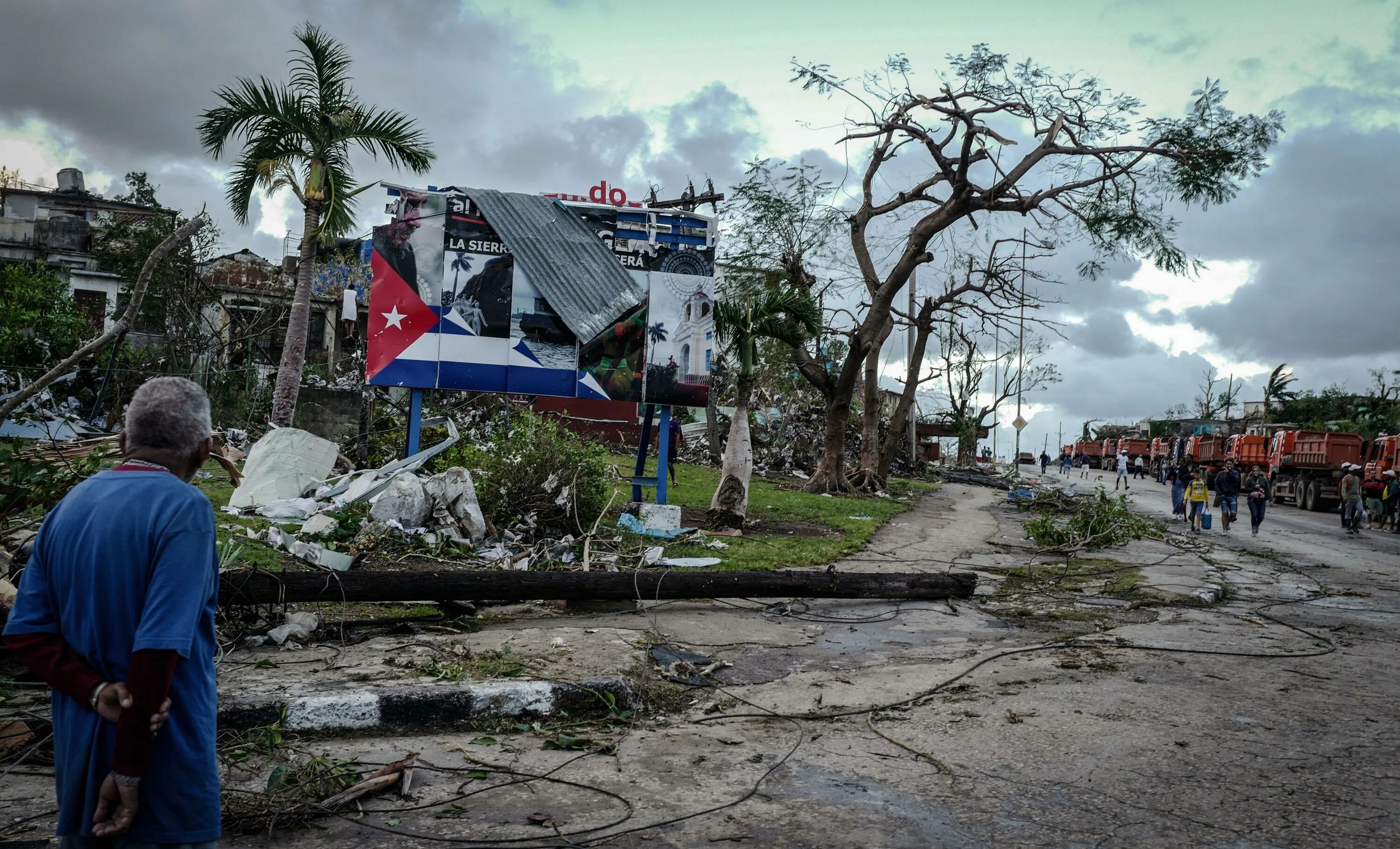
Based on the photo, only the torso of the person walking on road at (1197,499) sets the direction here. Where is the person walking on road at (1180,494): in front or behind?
behind

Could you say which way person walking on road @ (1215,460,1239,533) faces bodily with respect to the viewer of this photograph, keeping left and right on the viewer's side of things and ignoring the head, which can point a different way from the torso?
facing the viewer

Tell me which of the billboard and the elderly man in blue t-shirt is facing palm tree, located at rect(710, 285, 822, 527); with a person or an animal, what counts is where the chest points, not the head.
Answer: the elderly man in blue t-shirt

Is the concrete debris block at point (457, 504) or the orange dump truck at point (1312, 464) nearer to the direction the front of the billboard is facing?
the concrete debris block

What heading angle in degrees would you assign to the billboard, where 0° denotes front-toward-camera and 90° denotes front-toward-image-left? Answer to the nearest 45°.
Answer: approximately 0°

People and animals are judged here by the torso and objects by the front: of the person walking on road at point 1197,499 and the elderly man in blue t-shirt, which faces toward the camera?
the person walking on road

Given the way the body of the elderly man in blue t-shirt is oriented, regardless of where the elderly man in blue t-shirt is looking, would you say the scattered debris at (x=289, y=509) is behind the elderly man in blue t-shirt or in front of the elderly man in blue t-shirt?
in front

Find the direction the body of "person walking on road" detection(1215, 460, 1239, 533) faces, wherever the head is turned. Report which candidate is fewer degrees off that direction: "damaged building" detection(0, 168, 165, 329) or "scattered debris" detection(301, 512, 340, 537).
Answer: the scattered debris

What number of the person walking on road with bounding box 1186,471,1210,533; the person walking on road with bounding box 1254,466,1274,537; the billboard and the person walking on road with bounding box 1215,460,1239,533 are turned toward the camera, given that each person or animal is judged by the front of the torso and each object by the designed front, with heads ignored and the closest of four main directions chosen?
4

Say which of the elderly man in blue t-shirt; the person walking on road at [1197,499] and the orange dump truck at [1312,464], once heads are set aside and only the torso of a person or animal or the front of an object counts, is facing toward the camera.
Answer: the person walking on road

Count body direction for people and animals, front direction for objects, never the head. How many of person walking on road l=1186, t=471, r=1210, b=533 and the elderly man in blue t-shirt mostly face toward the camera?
1

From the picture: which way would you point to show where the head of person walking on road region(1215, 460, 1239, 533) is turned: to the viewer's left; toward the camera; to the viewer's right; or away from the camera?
toward the camera

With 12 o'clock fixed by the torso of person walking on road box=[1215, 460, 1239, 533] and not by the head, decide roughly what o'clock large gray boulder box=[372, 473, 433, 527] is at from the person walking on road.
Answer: The large gray boulder is roughly at 1 o'clock from the person walking on road.

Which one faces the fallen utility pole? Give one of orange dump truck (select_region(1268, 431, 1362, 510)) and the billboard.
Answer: the billboard

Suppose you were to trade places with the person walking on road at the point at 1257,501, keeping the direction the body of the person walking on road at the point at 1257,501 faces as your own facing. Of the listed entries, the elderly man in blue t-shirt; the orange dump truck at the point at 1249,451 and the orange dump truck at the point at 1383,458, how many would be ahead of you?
1

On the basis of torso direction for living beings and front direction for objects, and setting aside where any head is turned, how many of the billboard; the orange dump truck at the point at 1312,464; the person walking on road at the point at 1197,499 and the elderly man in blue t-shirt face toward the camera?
2

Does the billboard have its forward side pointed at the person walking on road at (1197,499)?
no

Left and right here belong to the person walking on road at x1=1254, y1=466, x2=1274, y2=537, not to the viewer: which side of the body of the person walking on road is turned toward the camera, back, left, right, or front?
front

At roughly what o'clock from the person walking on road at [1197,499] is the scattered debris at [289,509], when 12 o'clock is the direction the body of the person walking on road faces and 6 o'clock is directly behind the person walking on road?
The scattered debris is roughly at 1 o'clock from the person walking on road.
